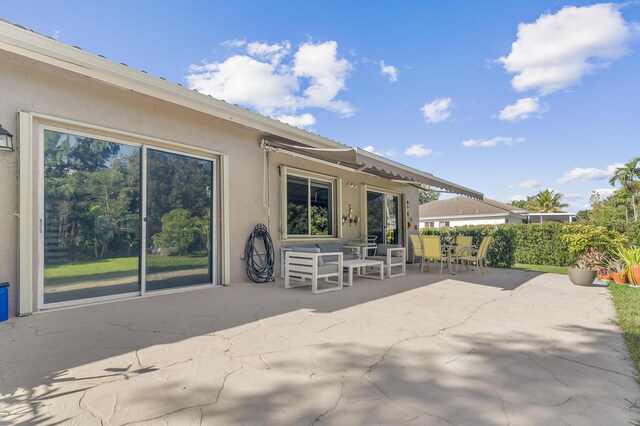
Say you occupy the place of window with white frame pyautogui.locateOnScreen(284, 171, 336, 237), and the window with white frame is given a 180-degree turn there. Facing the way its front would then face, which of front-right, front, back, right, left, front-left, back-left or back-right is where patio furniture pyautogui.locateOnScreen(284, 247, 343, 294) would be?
back-left

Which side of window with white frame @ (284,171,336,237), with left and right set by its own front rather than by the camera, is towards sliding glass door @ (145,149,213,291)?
right

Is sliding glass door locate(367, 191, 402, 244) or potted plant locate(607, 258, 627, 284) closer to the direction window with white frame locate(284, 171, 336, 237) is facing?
the potted plant

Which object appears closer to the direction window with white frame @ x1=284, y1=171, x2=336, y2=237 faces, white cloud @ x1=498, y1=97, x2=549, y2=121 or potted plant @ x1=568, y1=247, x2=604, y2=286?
the potted plant

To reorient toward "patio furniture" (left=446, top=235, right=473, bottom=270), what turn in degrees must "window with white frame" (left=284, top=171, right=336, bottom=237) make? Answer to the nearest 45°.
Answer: approximately 45° to its left

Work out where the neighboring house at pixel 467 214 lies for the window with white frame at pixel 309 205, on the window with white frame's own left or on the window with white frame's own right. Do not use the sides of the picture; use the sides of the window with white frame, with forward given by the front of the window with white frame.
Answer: on the window with white frame's own left

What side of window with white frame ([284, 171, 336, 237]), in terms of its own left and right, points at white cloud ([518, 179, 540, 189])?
left

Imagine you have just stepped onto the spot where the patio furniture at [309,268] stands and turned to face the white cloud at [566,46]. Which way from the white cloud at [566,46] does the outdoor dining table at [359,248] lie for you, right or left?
left

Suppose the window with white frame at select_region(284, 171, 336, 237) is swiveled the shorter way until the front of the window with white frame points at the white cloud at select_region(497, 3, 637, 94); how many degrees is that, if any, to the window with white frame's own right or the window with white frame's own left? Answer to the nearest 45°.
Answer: approximately 45° to the window with white frame's own left

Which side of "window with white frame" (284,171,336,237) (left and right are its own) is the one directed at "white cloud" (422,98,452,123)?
left

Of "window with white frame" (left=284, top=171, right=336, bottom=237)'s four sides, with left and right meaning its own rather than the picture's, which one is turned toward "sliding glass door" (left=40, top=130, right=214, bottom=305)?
right

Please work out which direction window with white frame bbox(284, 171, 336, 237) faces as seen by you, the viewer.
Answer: facing the viewer and to the right of the viewer
